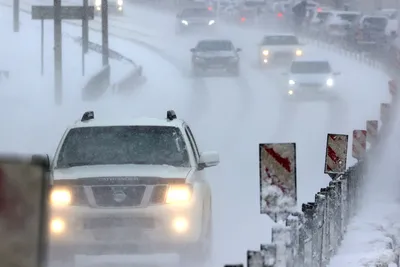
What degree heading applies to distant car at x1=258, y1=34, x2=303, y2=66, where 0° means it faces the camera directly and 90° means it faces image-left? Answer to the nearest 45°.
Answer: approximately 0°

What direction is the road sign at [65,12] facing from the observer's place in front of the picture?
facing away from the viewer

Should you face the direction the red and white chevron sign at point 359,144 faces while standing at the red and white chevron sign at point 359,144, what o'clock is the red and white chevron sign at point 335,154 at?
the red and white chevron sign at point 335,154 is roughly at 12 o'clock from the red and white chevron sign at point 359,144.

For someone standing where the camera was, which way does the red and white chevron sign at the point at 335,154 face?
facing the viewer

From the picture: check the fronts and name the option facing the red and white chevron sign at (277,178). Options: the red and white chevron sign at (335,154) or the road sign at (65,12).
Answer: the red and white chevron sign at (335,154)

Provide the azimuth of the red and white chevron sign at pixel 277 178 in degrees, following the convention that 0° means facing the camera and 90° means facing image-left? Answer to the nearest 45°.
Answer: approximately 0°

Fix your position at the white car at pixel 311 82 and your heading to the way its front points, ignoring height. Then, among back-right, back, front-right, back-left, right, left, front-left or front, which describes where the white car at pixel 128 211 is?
front

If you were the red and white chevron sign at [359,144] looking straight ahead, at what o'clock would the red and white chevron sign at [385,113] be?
the red and white chevron sign at [385,113] is roughly at 6 o'clock from the red and white chevron sign at [359,144].

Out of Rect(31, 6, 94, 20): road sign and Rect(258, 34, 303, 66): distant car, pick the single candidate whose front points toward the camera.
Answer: the distant car

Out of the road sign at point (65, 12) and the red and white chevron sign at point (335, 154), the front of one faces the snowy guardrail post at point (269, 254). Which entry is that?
the red and white chevron sign

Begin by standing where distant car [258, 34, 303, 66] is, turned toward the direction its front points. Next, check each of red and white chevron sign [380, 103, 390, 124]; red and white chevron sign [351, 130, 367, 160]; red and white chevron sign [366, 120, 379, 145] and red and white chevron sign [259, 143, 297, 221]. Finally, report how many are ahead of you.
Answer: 4

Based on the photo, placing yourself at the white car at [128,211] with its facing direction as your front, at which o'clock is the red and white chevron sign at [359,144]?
The red and white chevron sign is roughly at 7 o'clock from the white car.

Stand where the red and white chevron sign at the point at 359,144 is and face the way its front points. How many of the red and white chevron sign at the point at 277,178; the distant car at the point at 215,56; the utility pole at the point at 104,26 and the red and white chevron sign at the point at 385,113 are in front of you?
1

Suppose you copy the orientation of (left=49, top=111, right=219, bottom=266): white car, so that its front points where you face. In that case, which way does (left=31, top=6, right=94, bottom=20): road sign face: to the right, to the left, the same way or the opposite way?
the opposite way

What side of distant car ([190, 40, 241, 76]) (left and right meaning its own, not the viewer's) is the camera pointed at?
front

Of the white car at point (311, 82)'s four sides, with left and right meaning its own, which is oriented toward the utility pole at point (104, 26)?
right

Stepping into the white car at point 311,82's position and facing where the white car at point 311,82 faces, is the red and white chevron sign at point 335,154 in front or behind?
in front

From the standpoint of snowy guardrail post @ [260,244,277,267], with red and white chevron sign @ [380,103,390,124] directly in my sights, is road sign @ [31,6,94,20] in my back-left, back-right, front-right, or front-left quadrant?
front-left
